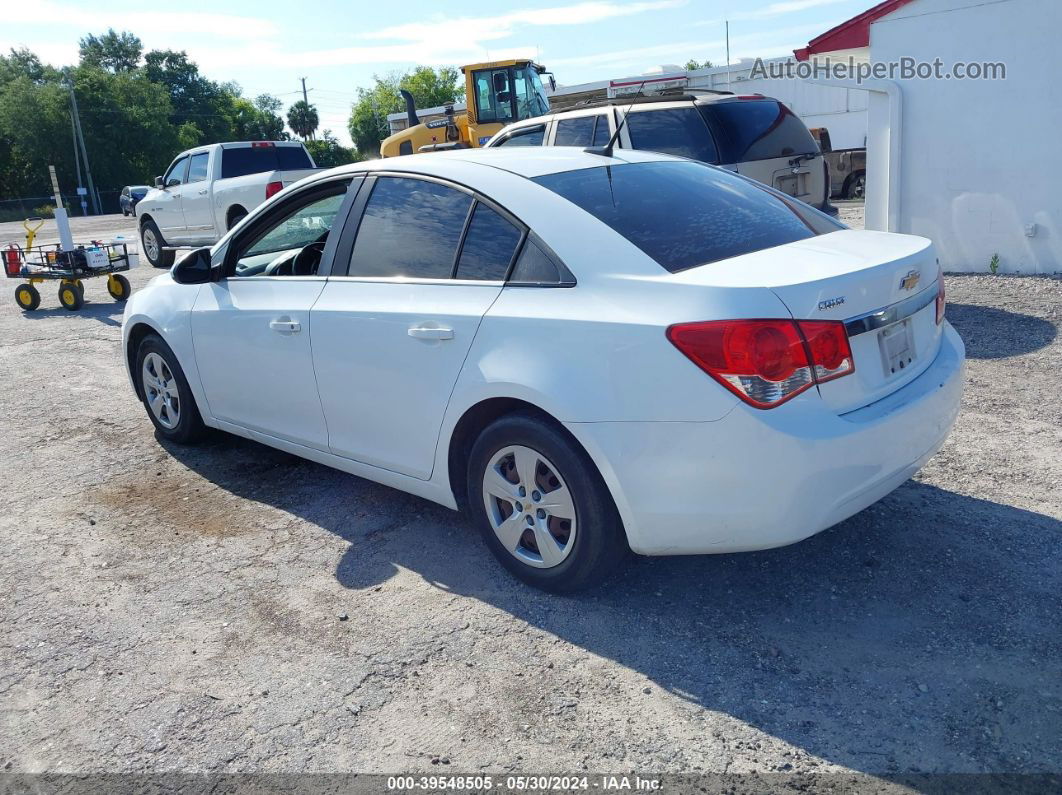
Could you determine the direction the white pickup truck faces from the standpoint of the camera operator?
facing away from the viewer and to the left of the viewer

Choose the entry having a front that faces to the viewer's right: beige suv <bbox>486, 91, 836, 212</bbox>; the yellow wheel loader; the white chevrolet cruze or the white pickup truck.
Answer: the yellow wheel loader

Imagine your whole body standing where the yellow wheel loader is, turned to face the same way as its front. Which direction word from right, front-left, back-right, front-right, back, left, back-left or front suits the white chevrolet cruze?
right

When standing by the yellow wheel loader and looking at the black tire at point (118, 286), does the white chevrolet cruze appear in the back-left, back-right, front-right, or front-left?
front-left

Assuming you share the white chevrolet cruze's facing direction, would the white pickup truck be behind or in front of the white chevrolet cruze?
in front

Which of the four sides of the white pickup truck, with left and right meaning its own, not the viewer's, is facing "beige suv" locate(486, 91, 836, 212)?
back

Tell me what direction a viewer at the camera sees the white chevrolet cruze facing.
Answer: facing away from the viewer and to the left of the viewer

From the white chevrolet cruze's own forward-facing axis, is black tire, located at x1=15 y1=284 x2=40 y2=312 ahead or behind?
ahead

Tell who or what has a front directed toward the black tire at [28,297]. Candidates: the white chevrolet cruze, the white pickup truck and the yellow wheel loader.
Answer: the white chevrolet cruze

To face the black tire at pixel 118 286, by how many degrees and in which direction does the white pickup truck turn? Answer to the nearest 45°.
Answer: approximately 90° to its left

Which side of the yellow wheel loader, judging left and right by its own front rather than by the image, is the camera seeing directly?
right
